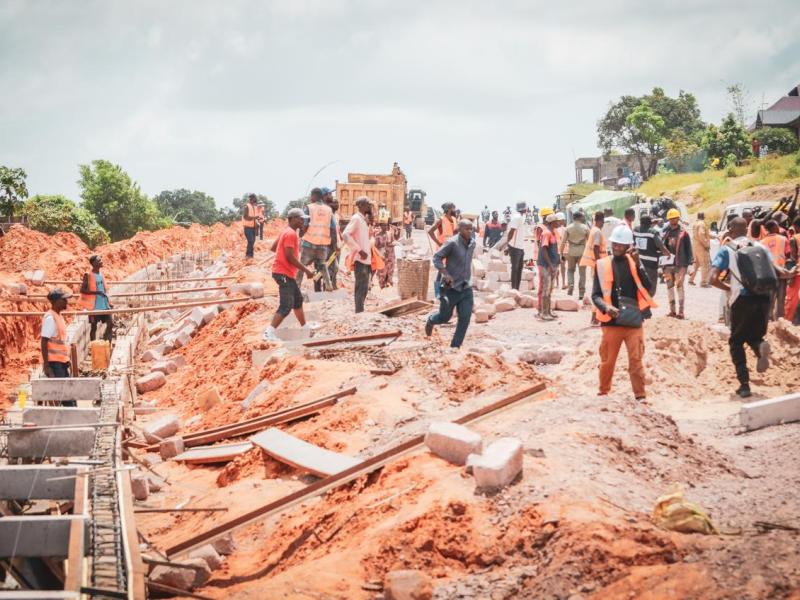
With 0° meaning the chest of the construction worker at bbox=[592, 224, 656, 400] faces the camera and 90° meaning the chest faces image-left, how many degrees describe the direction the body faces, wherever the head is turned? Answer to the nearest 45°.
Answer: approximately 0°

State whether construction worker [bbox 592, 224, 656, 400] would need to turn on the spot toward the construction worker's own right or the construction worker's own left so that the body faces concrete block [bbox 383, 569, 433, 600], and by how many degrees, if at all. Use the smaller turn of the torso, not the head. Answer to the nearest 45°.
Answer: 0° — they already face it

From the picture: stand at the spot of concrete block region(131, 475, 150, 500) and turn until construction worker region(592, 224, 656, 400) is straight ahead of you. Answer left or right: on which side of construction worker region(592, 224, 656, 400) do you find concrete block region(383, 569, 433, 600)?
right

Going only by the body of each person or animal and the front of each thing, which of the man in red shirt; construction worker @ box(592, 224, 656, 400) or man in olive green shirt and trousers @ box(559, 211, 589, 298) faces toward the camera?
construction worker @ box(592, 224, 656, 400)

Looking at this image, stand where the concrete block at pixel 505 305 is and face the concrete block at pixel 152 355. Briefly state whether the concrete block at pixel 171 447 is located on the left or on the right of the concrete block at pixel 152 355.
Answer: left

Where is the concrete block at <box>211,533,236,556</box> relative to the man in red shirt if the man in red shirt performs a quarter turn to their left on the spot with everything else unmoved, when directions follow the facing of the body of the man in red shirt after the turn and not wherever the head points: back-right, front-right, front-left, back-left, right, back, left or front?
back
